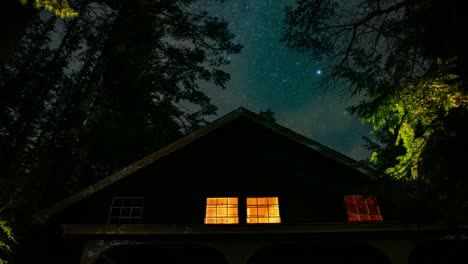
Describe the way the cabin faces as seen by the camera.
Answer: facing the viewer
